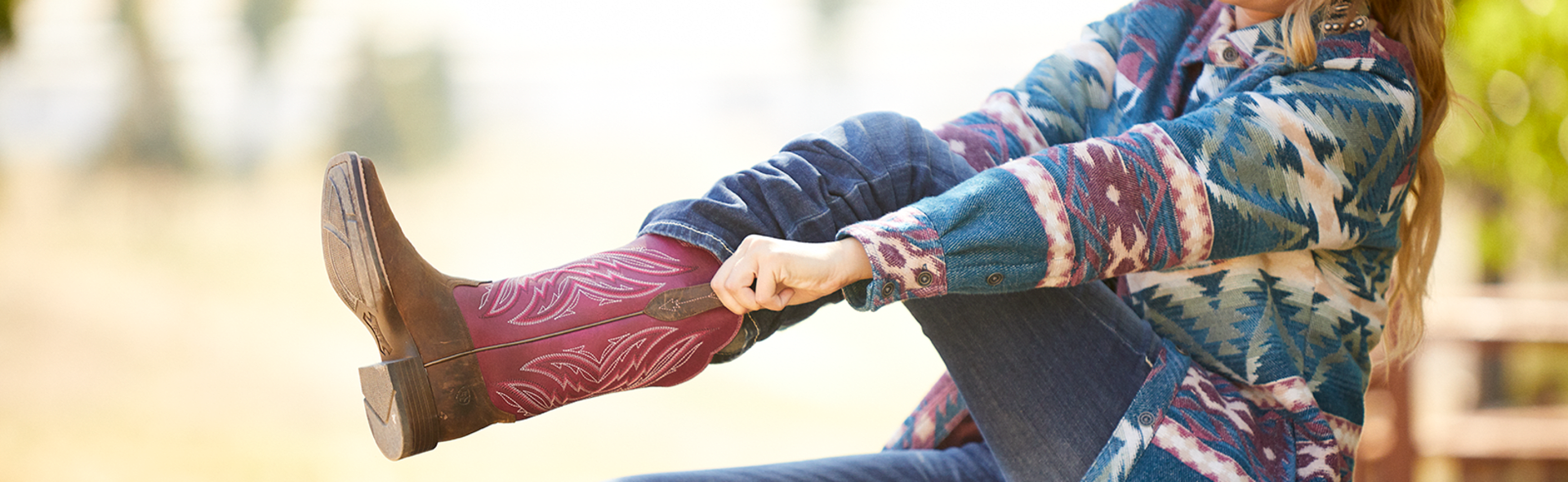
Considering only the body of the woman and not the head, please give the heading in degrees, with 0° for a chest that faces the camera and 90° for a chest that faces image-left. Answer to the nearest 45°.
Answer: approximately 90°
